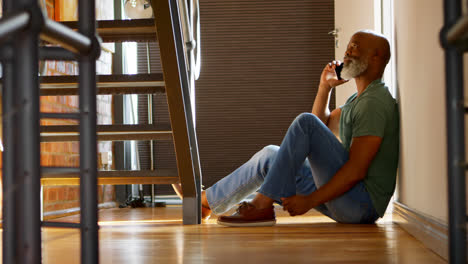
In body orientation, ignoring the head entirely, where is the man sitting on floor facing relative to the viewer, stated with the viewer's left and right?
facing to the left of the viewer

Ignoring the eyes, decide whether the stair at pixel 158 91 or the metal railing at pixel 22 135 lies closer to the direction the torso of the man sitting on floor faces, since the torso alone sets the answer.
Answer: the stair

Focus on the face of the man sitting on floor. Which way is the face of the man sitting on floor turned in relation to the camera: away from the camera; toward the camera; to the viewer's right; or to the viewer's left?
to the viewer's left

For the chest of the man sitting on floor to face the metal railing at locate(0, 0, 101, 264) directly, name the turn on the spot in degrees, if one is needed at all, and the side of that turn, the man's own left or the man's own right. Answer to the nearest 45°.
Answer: approximately 90° to the man's own left

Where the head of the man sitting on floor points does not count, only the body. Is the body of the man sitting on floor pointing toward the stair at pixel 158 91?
yes

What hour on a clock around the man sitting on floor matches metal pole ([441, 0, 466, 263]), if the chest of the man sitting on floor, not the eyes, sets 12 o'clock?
The metal pole is roughly at 9 o'clock from the man sitting on floor.
